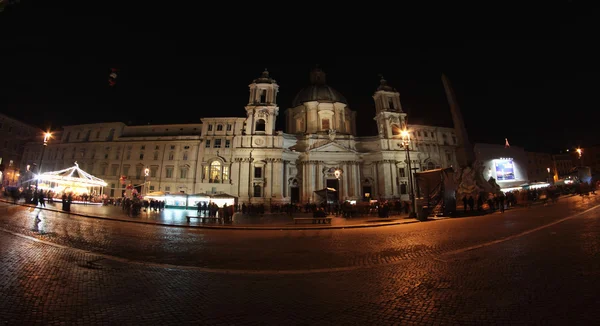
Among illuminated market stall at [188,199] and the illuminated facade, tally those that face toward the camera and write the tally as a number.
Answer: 2

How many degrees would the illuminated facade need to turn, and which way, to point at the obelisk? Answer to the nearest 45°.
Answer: approximately 45° to its left

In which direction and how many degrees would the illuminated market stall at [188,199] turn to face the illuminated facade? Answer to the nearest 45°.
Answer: approximately 135° to its left

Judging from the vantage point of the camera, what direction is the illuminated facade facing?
facing the viewer

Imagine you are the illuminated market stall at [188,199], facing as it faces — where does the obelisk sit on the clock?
The obelisk is roughly at 10 o'clock from the illuminated market stall.

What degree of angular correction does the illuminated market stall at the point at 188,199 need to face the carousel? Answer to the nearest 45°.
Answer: approximately 135° to its right

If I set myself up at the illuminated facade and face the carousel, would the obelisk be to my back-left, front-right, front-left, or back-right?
back-left
